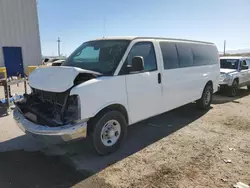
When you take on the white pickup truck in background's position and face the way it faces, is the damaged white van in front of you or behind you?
in front

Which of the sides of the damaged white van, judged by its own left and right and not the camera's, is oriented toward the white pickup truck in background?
back

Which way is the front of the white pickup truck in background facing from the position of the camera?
facing the viewer and to the left of the viewer

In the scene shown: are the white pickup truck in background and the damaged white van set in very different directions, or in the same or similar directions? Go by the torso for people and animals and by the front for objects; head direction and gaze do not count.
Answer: same or similar directions

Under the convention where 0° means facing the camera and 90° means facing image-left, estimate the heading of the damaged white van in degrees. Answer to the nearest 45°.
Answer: approximately 45°

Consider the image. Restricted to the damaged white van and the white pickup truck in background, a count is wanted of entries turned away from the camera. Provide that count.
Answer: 0
